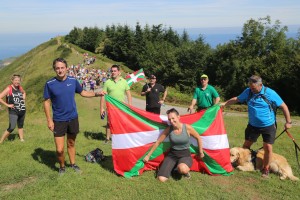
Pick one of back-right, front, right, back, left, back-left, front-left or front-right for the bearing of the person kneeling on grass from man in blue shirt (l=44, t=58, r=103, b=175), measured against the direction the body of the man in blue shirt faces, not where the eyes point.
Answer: left

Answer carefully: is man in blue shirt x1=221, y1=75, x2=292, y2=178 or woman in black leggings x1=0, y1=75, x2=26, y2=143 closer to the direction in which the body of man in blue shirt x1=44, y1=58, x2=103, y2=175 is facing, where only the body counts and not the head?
the man in blue shirt

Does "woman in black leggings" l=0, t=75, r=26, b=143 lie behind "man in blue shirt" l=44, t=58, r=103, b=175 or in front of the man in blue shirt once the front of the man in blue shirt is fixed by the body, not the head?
behind

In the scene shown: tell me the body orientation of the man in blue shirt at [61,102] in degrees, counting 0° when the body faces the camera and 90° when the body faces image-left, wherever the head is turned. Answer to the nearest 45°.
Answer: approximately 0°

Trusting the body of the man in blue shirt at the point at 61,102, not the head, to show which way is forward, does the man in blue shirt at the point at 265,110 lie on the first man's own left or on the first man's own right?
on the first man's own left

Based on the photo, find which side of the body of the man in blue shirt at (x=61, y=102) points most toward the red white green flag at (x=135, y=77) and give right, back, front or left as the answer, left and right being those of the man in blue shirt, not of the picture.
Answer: back

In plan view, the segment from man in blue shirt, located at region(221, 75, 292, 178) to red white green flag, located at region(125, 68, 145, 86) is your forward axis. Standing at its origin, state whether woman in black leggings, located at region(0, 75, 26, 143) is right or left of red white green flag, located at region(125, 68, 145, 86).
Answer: left
